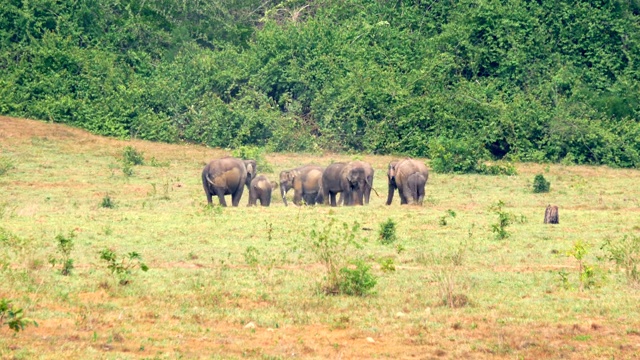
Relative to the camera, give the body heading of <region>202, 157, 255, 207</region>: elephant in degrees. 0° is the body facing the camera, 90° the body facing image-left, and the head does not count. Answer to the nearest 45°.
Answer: approximately 225°

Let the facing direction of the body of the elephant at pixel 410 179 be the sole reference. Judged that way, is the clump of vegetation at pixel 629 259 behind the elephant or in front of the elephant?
behind

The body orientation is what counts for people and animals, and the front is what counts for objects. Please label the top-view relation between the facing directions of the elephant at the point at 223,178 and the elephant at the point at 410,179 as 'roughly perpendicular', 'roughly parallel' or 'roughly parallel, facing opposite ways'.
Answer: roughly perpendicular

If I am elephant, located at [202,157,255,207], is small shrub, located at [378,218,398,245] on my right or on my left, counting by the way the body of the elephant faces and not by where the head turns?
on my right

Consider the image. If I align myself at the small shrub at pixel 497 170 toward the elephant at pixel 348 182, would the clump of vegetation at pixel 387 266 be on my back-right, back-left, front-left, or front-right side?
front-left

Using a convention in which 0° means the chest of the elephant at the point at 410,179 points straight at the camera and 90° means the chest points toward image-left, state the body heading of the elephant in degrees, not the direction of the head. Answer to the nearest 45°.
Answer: approximately 135°

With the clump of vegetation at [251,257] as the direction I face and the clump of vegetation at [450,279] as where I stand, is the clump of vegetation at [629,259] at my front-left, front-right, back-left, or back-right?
back-right

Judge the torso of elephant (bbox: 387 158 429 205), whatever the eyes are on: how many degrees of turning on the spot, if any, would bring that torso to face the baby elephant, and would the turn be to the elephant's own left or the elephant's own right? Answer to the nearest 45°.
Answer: approximately 45° to the elephant's own left

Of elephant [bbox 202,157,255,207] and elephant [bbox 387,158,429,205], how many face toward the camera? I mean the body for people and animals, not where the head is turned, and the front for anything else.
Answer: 0

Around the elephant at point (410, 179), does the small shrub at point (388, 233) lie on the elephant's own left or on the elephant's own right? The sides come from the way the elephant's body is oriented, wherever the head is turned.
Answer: on the elephant's own left

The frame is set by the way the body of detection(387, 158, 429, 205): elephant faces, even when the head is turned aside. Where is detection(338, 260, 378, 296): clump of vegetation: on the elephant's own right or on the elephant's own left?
on the elephant's own left
